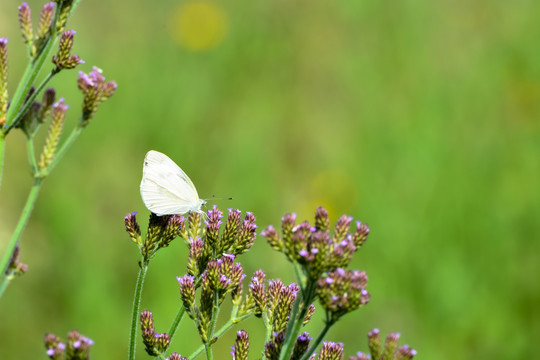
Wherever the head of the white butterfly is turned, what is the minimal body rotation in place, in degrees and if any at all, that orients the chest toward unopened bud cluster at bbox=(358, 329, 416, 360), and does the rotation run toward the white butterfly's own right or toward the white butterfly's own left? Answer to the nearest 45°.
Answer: approximately 45° to the white butterfly's own right

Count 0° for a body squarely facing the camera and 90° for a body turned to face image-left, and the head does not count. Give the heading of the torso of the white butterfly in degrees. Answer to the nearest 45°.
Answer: approximately 270°

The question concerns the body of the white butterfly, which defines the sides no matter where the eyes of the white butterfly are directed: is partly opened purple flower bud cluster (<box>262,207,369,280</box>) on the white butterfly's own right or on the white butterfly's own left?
on the white butterfly's own right

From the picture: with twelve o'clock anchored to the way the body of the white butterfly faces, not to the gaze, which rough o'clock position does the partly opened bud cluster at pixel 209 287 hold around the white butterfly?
The partly opened bud cluster is roughly at 2 o'clock from the white butterfly.
